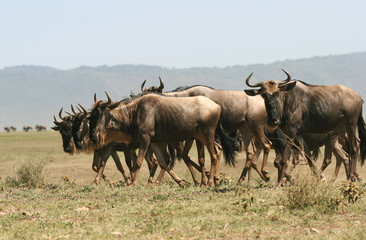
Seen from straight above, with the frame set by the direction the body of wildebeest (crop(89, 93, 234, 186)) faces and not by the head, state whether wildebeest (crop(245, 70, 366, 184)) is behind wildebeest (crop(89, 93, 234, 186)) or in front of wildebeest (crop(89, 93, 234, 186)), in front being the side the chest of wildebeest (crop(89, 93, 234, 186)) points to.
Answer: behind

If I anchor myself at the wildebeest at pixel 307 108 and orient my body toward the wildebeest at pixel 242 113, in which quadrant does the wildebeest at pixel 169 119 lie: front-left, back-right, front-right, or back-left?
front-left

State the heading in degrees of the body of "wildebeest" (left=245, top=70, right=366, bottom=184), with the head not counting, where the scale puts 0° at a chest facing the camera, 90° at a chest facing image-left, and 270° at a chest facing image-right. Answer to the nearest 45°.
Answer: approximately 45°

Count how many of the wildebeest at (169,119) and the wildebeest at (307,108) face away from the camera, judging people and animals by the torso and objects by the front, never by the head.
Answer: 0

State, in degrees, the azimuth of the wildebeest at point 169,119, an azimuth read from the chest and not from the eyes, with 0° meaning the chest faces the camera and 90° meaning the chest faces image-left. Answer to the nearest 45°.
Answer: approximately 90°

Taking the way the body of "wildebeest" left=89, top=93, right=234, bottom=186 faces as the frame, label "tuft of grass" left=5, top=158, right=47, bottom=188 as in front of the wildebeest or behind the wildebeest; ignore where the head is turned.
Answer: in front

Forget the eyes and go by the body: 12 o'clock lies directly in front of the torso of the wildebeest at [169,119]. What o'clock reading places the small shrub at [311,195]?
The small shrub is roughly at 8 o'clock from the wildebeest.

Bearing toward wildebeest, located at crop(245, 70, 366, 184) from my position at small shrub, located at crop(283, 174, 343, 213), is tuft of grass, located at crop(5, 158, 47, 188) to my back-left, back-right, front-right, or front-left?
front-left

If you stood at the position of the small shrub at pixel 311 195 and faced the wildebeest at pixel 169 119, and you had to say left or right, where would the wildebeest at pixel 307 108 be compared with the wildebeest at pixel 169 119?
right

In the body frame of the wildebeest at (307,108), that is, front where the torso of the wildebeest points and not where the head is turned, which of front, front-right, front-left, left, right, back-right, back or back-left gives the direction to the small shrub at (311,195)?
front-left

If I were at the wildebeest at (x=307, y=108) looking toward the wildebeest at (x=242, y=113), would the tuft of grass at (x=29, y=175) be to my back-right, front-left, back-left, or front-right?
front-left
